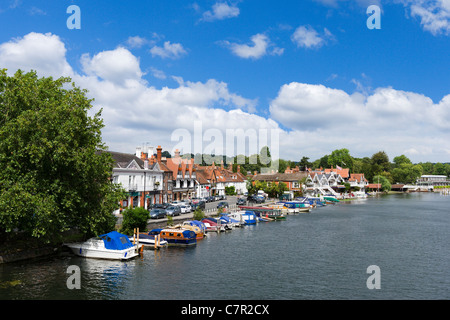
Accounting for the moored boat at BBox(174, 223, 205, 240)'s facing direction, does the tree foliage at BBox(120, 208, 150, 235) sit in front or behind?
in front

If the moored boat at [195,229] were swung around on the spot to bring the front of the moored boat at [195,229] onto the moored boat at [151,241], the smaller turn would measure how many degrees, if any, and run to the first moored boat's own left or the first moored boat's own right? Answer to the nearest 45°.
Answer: approximately 45° to the first moored boat's own left

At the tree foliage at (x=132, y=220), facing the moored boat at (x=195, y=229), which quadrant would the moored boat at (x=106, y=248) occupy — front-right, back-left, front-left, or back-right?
back-right

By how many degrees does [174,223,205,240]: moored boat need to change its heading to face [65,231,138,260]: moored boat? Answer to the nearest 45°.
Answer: approximately 45° to its left

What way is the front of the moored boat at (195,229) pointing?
to the viewer's left
